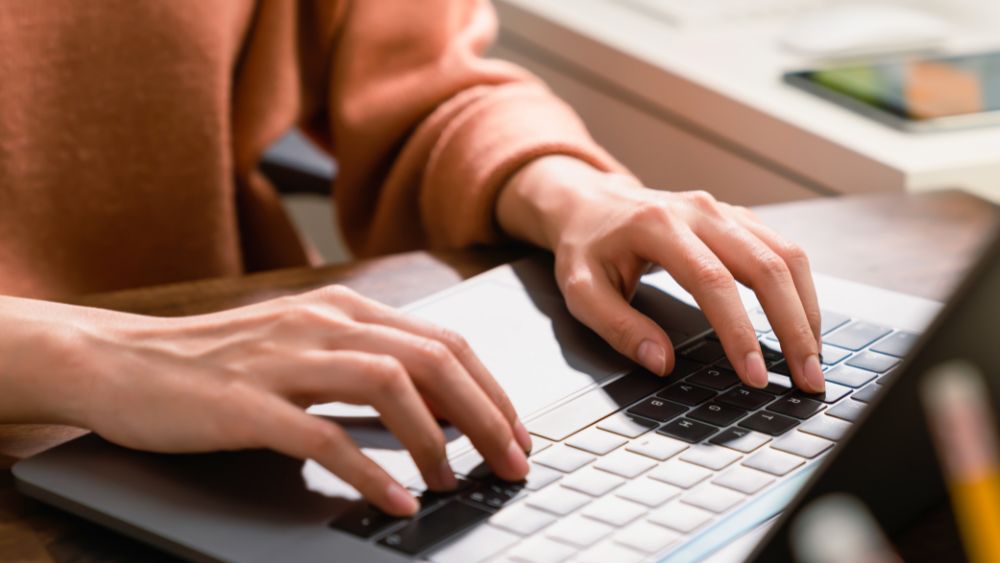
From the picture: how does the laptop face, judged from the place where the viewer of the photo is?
facing away from the viewer and to the left of the viewer

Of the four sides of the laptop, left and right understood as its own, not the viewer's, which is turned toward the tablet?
right
